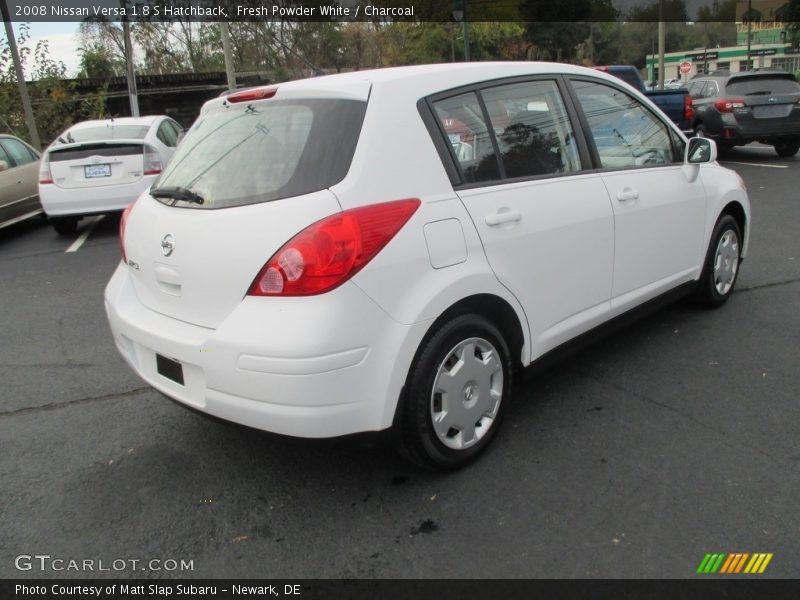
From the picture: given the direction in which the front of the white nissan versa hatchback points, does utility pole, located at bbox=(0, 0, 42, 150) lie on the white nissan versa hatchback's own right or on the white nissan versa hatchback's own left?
on the white nissan versa hatchback's own left

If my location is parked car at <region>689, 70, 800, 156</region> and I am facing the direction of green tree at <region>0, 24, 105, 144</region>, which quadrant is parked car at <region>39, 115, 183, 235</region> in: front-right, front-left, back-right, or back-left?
front-left

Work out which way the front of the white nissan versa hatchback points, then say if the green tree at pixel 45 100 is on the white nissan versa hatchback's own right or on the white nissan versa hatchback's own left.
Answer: on the white nissan versa hatchback's own left

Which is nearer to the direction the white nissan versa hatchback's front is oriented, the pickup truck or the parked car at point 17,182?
the pickup truck

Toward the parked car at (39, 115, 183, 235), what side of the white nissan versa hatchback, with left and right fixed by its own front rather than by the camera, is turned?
left

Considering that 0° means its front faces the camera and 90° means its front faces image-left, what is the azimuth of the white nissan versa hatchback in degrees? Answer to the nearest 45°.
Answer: approximately 225°

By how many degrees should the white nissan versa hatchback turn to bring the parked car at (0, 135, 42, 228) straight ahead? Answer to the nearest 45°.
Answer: approximately 90° to its left

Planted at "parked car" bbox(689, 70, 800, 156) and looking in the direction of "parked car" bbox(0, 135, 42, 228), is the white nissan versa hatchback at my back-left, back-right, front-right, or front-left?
front-left

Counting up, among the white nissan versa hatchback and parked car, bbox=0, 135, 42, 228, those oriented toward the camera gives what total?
0

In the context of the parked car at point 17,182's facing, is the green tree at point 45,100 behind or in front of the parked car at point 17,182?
in front

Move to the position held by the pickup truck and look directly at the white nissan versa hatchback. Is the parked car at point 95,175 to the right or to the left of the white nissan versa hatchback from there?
right

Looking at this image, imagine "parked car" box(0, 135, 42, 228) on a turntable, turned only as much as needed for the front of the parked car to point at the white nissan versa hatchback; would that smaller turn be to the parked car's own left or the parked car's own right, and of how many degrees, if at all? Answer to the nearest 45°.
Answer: approximately 135° to the parked car's own right

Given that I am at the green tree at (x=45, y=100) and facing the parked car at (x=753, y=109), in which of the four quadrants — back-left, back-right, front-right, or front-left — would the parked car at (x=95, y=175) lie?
front-right
